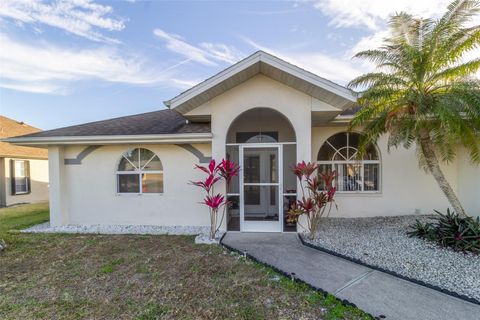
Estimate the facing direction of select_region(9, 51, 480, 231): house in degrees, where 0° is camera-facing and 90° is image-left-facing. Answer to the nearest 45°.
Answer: approximately 0°

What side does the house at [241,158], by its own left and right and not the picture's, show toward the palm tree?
left

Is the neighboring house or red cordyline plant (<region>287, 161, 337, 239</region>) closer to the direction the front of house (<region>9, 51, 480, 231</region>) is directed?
the red cordyline plant

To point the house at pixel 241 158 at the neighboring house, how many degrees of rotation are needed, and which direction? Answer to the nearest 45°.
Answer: approximately 135° to its right

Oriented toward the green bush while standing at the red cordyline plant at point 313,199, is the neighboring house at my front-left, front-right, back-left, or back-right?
back-left

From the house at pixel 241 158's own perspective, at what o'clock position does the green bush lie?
The green bush is roughly at 10 o'clock from the house.
